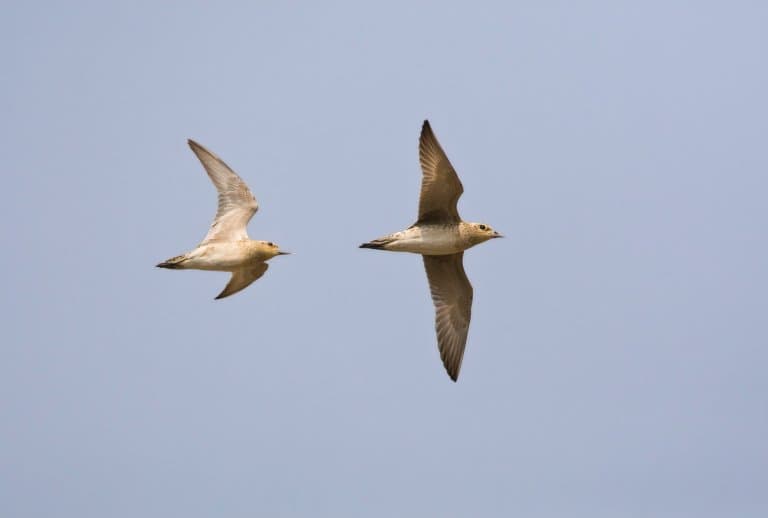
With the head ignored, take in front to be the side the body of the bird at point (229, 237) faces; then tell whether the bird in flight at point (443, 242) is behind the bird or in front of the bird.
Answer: in front

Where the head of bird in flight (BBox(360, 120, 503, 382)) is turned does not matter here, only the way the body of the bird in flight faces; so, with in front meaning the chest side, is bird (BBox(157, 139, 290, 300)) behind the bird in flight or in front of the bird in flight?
behind

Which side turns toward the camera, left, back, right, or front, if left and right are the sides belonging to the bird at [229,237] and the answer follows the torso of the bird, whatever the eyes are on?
right

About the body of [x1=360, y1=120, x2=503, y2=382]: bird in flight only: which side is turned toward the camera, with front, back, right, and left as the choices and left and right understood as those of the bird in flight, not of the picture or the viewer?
right

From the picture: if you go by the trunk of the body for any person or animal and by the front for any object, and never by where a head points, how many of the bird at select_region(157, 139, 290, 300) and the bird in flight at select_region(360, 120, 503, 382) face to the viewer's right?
2
